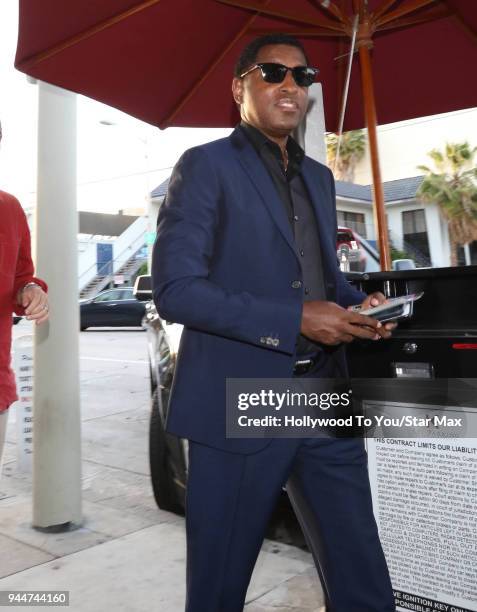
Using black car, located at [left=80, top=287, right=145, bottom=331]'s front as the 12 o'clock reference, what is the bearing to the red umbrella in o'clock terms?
The red umbrella is roughly at 9 o'clock from the black car.

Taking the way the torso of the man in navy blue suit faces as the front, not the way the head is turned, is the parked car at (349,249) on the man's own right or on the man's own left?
on the man's own left

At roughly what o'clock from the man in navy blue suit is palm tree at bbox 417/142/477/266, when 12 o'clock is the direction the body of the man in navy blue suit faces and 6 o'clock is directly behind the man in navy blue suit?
The palm tree is roughly at 8 o'clock from the man in navy blue suit.

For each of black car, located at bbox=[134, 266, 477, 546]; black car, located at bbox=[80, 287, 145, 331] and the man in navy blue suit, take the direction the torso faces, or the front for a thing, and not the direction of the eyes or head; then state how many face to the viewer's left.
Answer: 1

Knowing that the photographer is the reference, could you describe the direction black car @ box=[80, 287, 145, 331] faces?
facing to the left of the viewer

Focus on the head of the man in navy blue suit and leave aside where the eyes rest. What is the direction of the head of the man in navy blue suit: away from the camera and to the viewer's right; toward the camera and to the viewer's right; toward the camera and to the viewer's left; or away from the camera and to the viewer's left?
toward the camera and to the viewer's right

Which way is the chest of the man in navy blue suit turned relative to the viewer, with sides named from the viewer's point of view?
facing the viewer and to the right of the viewer

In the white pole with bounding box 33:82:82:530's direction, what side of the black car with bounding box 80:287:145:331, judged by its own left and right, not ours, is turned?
left

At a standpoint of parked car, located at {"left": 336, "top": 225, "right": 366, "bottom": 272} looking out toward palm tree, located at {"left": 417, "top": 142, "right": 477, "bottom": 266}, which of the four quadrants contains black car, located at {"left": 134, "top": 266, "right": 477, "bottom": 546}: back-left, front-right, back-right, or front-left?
back-right

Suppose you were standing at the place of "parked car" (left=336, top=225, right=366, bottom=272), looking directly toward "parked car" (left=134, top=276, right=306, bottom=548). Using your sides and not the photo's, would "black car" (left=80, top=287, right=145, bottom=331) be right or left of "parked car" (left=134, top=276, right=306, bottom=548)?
right
